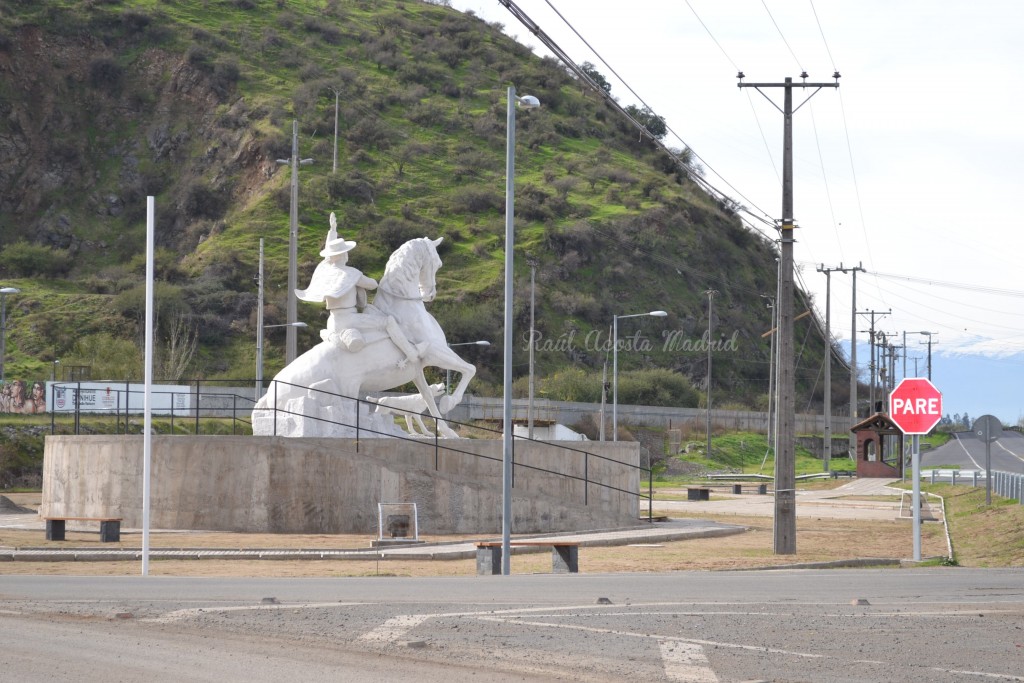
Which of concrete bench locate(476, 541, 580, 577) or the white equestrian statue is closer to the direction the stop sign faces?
the concrete bench

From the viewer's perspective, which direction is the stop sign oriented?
toward the camera

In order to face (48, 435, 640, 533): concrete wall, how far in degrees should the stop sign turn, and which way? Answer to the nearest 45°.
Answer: approximately 90° to its right

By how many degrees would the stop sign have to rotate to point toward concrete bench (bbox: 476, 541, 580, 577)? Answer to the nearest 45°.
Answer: approximately 45° to its right

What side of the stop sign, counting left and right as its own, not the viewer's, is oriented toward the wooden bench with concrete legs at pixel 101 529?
right

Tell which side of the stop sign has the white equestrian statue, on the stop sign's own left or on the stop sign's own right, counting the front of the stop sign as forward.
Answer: on the stop sign's own right

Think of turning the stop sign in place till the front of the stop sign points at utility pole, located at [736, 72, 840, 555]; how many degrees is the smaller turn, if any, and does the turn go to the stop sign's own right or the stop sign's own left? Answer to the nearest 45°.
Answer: approximately 135° to the stop sign's own right
